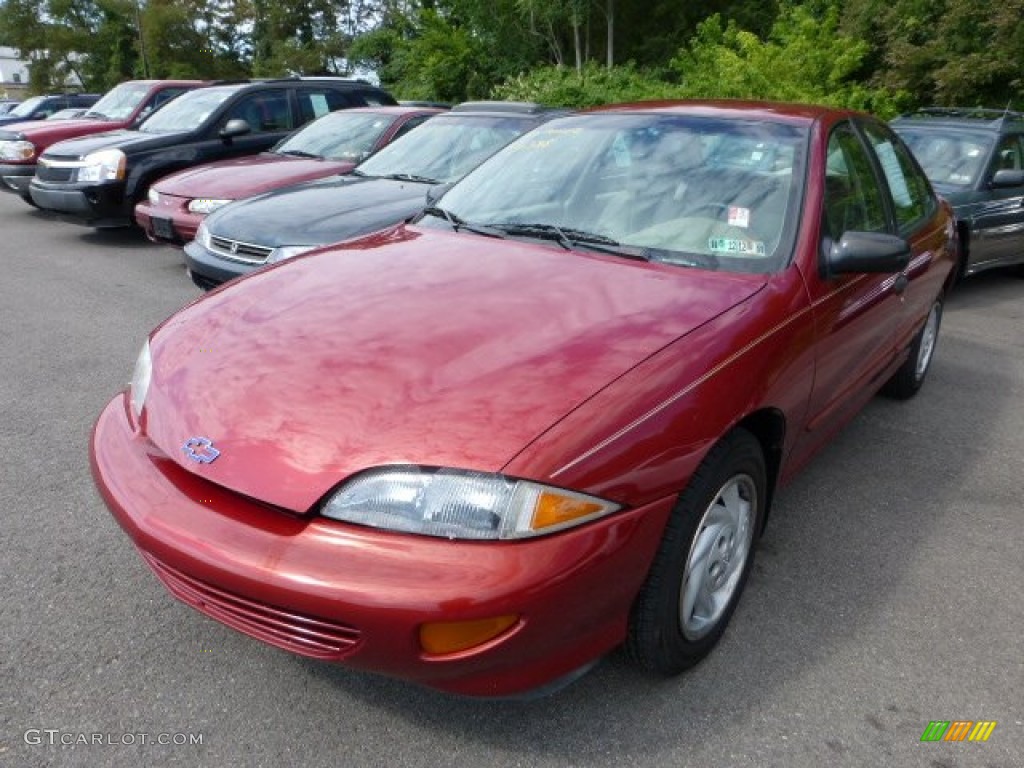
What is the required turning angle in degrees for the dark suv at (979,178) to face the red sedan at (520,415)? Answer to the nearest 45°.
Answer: approximately 45° to its left

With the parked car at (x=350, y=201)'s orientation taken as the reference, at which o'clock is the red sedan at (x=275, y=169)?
The red sedan is roughly at 4 o'clock from the parked car.

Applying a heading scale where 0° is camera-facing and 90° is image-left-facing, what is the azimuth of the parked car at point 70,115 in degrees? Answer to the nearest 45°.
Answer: approximately 45°

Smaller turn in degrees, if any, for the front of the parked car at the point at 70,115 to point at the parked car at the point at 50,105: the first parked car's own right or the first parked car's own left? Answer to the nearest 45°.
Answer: approximately 135° to the first parked car's own right

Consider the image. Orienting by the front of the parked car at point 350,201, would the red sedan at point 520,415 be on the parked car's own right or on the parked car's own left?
on the parked car's own left

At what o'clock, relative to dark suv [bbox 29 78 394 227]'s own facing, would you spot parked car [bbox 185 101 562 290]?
The parked car is roughly at 10 o'clock from the dark suv.

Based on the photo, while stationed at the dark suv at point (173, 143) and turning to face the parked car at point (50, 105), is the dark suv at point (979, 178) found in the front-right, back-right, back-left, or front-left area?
back-right

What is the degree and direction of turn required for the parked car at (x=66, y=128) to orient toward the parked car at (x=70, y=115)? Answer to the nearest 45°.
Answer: approximately 135° to its right

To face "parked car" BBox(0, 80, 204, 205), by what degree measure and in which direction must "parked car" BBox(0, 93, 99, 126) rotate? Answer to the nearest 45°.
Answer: approximately 45° to its left

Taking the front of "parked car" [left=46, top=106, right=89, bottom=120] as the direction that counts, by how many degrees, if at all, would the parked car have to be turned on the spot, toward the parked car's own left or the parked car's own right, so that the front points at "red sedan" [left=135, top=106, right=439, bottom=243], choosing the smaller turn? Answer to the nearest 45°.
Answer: approximately 45° to the parked car's own left
